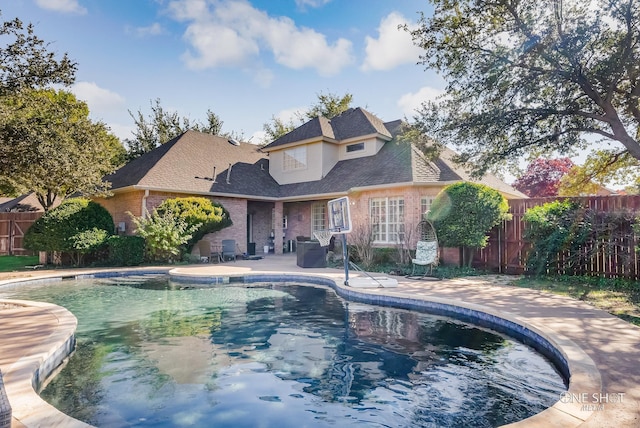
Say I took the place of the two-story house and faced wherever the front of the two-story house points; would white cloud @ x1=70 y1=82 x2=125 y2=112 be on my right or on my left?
on my left

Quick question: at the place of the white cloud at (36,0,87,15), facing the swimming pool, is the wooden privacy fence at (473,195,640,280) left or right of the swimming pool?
left

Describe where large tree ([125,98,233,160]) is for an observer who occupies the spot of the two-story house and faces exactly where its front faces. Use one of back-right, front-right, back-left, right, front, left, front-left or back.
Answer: front-left

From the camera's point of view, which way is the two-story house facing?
away from the camera

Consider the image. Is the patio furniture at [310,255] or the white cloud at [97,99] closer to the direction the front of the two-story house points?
the white cloud

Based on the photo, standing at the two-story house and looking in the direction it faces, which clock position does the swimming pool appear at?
The swimming pool is roughly at 6 o'clock from the two-story house.

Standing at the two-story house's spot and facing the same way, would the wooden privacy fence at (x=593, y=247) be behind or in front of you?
behind

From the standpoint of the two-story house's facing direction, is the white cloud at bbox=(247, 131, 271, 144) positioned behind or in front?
in front
